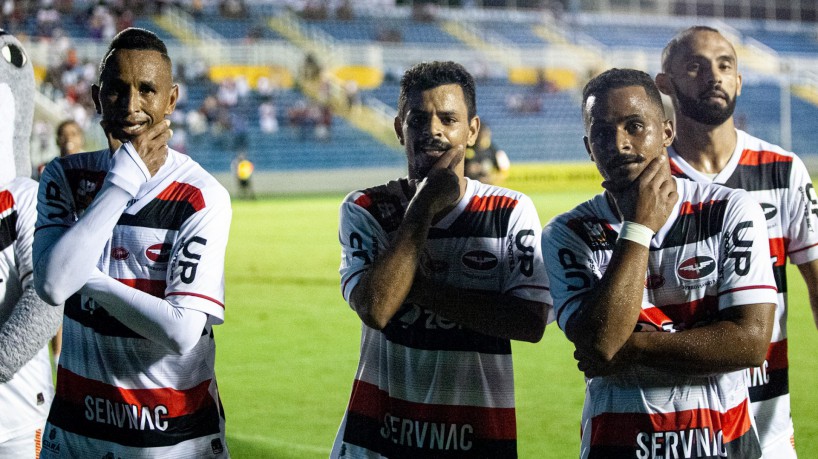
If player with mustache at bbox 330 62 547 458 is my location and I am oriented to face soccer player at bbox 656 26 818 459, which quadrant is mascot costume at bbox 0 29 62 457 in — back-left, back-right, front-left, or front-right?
back-left

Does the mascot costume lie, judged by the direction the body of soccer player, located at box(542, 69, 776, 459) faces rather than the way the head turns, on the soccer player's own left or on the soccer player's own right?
on the soccer player's own right

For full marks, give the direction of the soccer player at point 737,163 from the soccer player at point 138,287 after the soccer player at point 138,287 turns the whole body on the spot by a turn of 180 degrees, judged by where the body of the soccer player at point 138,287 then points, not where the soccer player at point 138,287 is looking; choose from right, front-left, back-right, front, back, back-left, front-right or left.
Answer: right

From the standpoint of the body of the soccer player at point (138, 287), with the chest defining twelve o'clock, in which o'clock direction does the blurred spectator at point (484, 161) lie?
The blurred spectator is roughly at 7 o'clock from the soccer player.

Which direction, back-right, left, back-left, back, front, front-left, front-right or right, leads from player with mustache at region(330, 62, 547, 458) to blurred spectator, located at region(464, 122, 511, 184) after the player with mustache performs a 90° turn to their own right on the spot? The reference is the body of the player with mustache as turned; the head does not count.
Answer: right

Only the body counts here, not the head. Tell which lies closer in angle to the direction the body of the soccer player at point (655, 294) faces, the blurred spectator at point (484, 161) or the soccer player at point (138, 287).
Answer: the soccer player

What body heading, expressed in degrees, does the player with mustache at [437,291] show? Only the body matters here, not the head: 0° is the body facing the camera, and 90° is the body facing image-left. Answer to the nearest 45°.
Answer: approximately 0°
